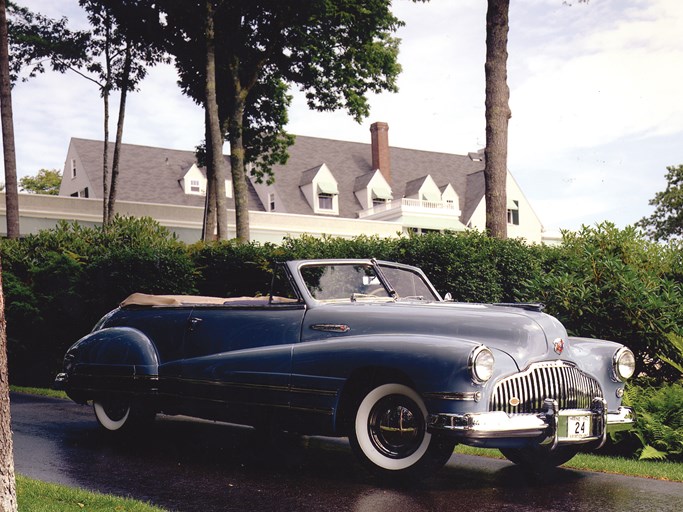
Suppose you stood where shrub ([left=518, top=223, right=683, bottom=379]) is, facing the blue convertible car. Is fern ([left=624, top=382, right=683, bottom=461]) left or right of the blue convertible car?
left

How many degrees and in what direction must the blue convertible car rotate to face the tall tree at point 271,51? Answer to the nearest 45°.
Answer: approximately 135° to its left

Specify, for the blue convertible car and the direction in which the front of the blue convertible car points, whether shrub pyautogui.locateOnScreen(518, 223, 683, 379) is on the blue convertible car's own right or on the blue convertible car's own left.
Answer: on the blue convertible car's own left

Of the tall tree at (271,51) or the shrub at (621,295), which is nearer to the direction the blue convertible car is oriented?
the shrub

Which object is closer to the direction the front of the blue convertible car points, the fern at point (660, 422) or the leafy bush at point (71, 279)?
the fern

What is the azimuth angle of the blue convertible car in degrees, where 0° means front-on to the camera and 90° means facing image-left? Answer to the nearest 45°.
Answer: approximately 315°

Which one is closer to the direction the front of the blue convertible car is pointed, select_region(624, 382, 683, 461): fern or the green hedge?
the fern
